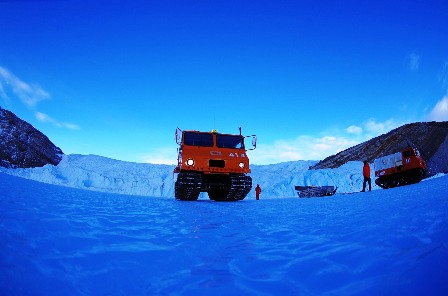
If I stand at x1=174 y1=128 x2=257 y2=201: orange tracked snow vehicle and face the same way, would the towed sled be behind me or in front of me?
behind

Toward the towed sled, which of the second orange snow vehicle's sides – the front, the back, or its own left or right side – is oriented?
back

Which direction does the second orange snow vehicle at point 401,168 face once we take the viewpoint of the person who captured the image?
facing to the right of the viewer

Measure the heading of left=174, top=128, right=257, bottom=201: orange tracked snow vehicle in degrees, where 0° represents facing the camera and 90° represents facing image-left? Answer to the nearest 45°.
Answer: approximately 0°

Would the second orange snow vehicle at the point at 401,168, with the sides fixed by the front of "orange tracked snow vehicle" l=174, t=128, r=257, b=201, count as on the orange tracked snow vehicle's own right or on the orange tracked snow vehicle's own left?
on the orange tracked snow vehicle's own left
